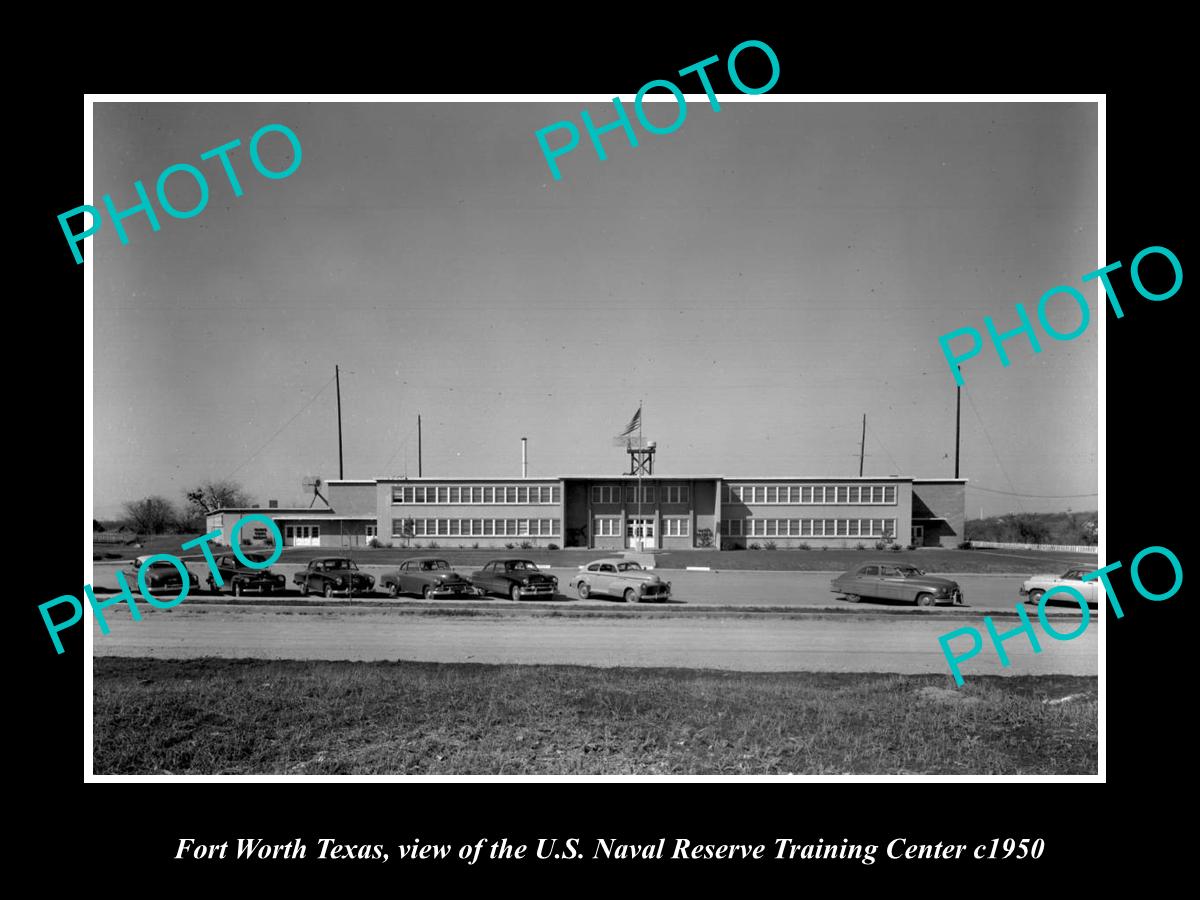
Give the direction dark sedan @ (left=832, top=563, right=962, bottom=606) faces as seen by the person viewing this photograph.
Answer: facing the viewer and to the right of the viewer

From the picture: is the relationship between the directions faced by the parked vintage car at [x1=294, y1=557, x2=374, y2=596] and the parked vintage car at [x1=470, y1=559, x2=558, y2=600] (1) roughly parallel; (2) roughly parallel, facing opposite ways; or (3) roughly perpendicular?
roughly parallel

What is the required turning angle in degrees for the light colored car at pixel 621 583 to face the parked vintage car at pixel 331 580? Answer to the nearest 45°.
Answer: approximately 135° to its right

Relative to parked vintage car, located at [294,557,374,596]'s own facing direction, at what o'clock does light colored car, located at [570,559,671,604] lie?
The light colored car is roughly at 11 o'clock from the parked vintage car.

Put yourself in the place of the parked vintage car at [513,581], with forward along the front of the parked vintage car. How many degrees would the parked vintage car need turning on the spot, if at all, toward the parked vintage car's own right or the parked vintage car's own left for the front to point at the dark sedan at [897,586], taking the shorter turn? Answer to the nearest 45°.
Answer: approximately 45° to the parked vintage car's own left

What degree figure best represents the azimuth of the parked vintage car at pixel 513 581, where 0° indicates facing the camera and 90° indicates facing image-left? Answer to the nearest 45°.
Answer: approximately 315°

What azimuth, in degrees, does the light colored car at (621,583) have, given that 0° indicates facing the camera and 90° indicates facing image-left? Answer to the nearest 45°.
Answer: approximately 315°
